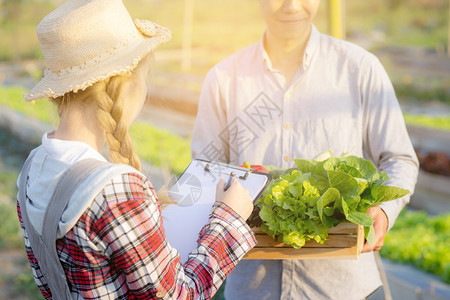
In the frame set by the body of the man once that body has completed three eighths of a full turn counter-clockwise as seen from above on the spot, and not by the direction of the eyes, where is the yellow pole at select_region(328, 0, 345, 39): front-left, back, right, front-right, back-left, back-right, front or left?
front-left

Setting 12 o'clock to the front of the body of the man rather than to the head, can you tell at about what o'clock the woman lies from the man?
The woman is roughly at 1 o'clock from the man.

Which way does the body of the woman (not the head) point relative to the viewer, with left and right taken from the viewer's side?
facing away from the viewer and to the right of the viewer

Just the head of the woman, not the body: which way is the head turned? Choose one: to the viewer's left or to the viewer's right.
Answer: to the viewer's right

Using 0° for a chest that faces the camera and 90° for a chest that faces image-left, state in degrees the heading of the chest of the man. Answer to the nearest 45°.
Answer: approximately 0°

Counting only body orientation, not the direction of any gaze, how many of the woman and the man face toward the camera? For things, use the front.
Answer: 1
